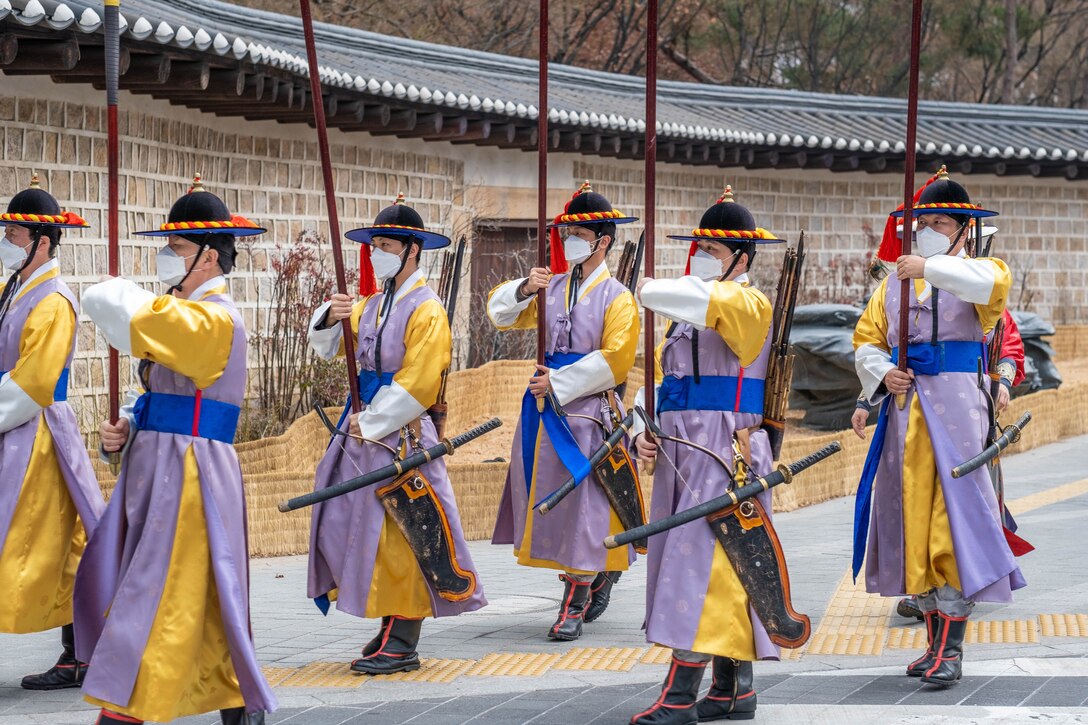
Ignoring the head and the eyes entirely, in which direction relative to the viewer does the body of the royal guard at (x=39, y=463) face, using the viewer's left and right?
facing to the left of the viewer

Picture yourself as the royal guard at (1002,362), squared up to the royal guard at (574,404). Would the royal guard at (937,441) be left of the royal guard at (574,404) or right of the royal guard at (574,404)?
left

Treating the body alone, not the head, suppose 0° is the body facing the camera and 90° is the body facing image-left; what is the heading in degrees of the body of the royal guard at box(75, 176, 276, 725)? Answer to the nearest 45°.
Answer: approximately 90°

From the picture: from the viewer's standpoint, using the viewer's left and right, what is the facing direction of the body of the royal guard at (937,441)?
facing the viewer and to the left of the viewer

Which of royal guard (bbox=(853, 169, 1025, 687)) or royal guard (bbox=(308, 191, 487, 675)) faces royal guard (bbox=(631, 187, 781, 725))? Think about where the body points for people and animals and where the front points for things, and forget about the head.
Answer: royal guard (bbox=(853, 169, 1025, 687))

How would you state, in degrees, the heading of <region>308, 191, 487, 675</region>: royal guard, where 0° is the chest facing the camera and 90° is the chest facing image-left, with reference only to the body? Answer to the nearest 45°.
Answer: approximately 45°

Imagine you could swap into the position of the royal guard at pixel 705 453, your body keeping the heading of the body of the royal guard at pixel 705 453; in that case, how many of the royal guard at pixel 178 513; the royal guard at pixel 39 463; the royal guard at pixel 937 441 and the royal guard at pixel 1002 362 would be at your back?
2

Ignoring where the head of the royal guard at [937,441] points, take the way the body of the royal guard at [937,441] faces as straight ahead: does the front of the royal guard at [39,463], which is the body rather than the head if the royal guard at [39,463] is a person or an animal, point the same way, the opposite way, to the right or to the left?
the same way

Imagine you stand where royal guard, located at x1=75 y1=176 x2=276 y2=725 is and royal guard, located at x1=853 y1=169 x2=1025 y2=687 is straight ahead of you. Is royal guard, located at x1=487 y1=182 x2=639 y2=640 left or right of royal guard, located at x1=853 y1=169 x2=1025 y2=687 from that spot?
left

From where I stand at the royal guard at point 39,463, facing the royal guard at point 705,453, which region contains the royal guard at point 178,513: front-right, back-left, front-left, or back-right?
front-right

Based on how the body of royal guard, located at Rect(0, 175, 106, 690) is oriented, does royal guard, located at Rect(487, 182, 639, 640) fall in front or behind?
behind

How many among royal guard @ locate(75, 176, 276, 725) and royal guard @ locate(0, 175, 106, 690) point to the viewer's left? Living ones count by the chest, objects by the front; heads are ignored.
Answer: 2

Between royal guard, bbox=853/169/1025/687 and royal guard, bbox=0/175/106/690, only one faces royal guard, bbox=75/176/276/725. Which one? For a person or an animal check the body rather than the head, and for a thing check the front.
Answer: royal guard, bbox=853/169/1025/687

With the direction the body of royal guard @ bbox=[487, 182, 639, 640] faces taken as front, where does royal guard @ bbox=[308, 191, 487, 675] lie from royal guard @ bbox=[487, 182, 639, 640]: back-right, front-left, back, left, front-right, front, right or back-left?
front

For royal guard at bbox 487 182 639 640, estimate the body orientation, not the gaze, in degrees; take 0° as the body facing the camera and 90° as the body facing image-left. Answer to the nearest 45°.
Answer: approximately 45°

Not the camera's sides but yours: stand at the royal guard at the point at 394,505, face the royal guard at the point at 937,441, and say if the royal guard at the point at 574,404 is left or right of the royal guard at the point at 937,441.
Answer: left

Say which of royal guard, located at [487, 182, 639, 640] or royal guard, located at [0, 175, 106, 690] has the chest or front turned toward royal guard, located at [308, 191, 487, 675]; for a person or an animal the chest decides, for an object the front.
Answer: royal guard, located at [487, 182, 639, 640]

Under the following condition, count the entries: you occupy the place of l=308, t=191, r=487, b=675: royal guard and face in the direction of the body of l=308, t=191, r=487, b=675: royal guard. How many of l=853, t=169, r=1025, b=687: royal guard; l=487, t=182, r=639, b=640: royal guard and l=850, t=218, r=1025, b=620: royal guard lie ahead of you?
0

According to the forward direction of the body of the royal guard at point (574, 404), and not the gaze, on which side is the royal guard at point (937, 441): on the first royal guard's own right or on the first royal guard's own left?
on the first royal guard's own left
